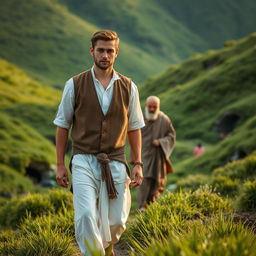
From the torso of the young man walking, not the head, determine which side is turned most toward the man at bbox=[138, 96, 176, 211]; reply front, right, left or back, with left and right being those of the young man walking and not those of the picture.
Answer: back

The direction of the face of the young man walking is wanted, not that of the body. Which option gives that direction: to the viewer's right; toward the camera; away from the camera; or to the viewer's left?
toward the camera

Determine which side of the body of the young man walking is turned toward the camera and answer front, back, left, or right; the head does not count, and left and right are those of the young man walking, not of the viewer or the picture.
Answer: front
